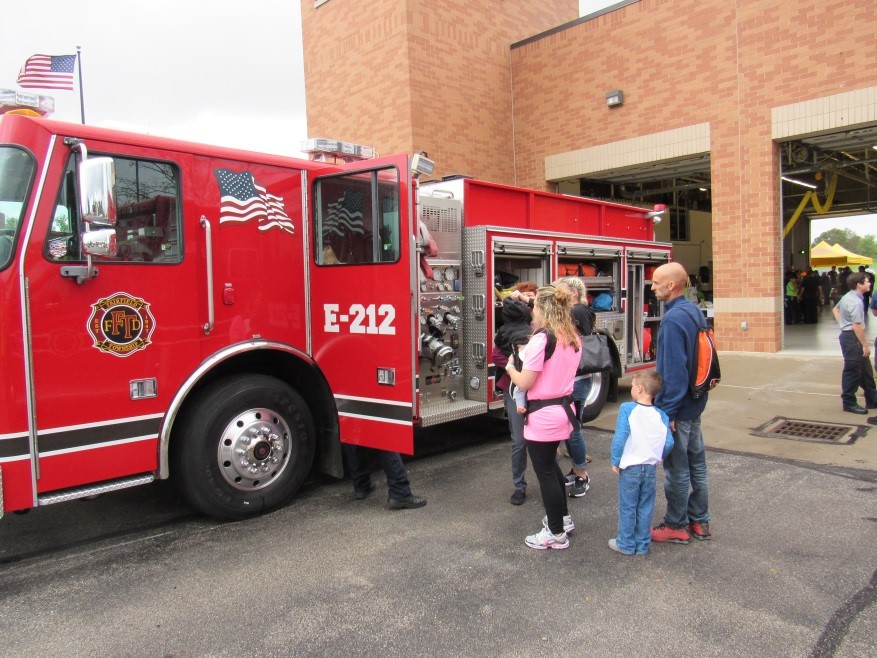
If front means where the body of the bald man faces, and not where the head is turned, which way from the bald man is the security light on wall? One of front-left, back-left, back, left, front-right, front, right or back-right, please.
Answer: right

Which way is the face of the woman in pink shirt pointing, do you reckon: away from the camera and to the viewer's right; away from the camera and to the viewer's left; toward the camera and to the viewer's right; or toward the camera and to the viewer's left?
away from the camera and to the viewer's left

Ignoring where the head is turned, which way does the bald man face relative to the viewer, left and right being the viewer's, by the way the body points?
facing to the left of the viewer

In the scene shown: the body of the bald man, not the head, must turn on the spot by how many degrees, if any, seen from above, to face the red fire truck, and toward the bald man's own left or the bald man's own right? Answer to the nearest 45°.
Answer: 0° — they already face it

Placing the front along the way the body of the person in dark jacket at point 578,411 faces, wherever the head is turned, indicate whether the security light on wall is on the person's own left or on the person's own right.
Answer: on the person's own right

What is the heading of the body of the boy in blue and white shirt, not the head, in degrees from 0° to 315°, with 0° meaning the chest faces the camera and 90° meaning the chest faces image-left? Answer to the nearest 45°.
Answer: approximately 135°

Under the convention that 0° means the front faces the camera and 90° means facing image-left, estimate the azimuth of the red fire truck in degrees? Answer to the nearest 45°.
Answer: approximately 45°

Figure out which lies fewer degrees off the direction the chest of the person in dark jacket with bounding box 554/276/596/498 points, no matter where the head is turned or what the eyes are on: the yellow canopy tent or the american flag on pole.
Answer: the american flag on pole

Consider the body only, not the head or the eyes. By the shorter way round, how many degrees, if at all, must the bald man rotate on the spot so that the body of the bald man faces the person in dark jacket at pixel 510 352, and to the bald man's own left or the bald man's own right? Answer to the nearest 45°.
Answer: approximately 45° to the bald man's own right

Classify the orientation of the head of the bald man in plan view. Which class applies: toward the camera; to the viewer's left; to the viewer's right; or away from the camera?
to the viewer's left
